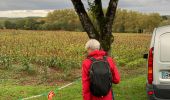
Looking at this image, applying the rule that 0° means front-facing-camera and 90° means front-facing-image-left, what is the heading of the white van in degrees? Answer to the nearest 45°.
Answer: approximately 180°
